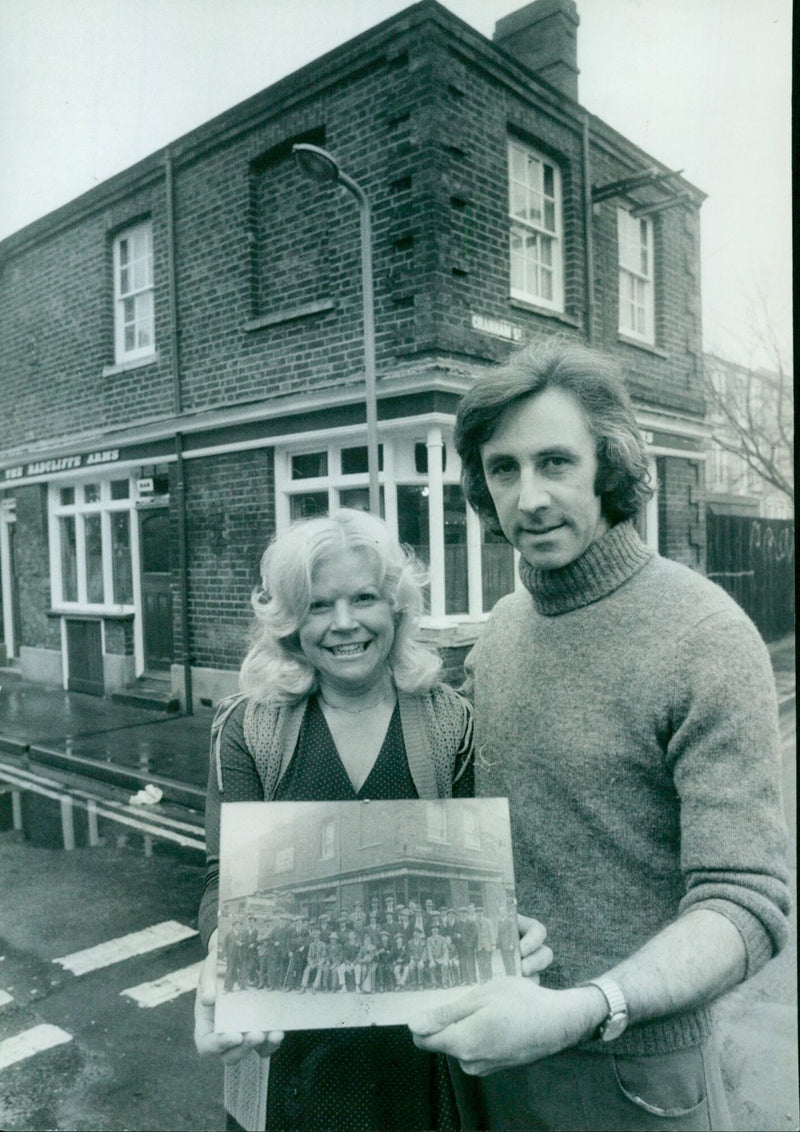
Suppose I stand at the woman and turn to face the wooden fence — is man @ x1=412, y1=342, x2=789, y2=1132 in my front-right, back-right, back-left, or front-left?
front-right

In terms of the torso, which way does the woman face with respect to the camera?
toward the camera

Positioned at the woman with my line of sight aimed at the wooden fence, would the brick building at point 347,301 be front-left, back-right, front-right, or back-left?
front-left

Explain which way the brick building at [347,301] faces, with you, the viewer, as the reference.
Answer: facing the viewer and to the left of the viewer

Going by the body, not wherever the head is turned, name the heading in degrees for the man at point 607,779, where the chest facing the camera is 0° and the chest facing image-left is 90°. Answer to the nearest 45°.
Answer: approximately 45°

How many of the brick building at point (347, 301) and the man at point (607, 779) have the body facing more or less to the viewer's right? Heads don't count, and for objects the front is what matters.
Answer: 0

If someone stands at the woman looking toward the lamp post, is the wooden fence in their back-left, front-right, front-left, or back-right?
front-right

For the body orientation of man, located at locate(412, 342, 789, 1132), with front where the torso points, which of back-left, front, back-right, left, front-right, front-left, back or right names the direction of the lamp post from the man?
right

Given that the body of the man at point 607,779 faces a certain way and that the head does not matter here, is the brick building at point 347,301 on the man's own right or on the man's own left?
on the man's own right

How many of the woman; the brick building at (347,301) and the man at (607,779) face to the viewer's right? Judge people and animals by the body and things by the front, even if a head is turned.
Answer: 0

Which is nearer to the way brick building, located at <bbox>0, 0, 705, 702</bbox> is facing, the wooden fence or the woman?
the woman

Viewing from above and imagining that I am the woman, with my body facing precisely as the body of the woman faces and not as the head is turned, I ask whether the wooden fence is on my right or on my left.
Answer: on my left

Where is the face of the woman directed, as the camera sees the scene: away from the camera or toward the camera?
toward the camera
